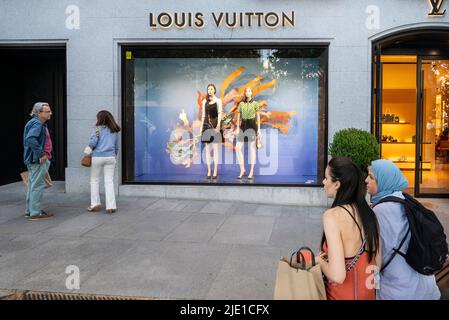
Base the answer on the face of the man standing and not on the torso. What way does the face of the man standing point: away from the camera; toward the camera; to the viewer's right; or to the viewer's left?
to the viewer's right

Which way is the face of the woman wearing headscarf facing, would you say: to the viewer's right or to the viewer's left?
to the viewer's left

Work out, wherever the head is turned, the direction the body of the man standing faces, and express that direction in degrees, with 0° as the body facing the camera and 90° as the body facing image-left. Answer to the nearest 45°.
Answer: approximately 270°

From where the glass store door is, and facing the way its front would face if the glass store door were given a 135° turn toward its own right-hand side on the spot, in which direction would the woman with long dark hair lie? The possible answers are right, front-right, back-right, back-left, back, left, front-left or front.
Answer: back-left

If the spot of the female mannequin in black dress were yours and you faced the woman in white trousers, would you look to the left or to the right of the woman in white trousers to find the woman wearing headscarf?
left

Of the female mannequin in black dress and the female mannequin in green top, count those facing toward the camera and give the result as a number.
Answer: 2

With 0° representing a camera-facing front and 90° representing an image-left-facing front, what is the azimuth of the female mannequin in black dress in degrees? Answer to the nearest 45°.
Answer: approximately 0°

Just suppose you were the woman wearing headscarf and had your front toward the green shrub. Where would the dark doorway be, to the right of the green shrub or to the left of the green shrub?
left
